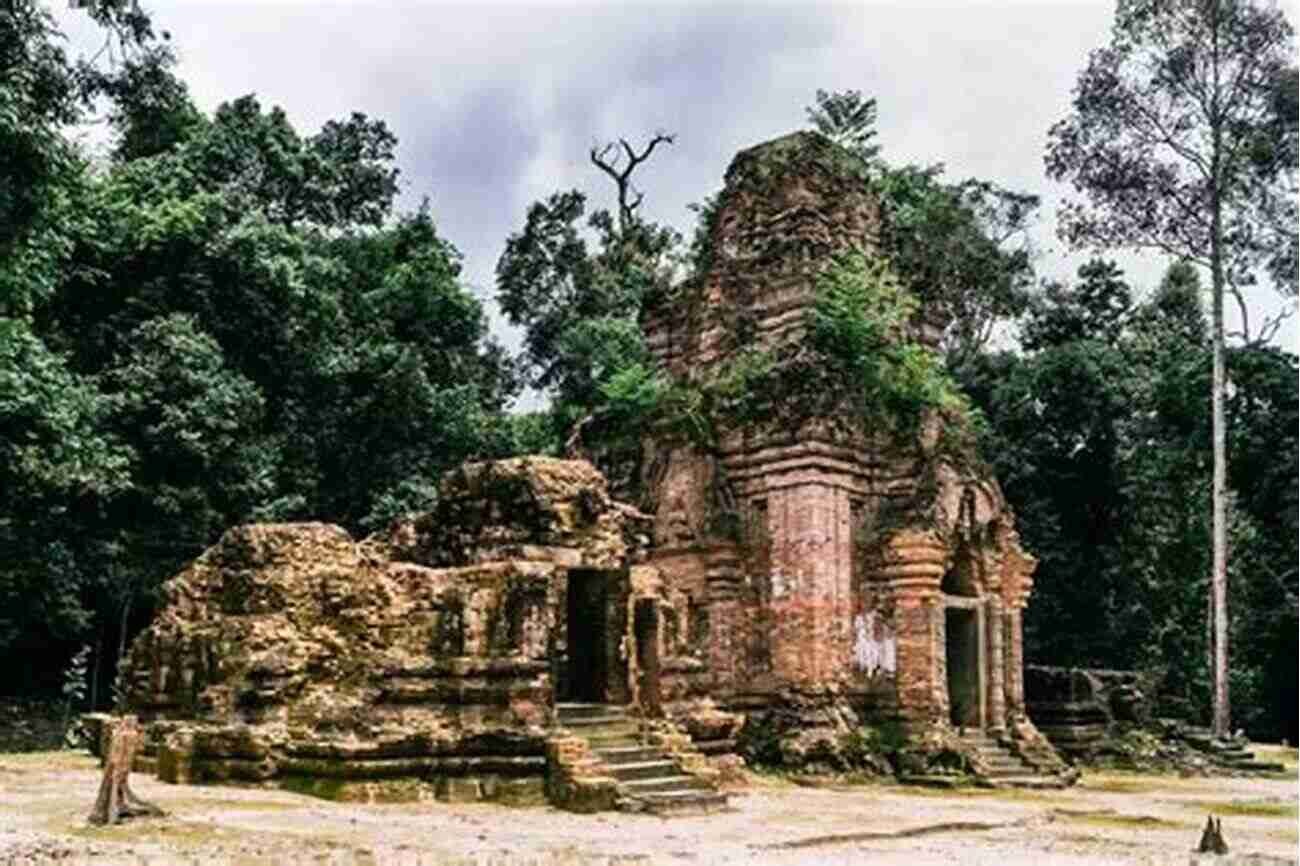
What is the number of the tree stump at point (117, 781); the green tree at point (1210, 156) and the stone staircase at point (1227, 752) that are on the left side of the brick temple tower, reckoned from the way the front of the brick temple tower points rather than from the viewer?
2

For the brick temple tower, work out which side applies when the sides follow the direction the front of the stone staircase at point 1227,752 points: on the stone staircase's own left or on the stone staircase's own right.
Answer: on the stone staircase's own right

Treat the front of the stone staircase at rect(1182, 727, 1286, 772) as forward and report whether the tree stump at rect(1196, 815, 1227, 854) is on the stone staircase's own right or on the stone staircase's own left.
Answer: on the stone staircase's own right

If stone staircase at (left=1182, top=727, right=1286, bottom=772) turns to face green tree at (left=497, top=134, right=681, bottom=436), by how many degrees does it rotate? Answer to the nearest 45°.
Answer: approximately 180°

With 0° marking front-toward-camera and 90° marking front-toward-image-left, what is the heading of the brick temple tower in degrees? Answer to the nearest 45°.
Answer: approximately 315°

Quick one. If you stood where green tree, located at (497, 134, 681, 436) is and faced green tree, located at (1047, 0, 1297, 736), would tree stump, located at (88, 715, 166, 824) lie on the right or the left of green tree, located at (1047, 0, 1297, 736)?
right

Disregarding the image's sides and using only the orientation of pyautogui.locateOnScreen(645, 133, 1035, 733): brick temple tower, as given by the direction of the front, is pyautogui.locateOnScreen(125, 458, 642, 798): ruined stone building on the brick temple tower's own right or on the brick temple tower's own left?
on the brick temple tower's own right

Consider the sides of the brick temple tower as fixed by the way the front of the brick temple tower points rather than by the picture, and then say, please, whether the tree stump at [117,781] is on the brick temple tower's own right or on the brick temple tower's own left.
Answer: on the brick temple tower's own right

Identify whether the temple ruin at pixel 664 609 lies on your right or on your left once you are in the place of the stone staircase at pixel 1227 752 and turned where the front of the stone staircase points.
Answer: on your right

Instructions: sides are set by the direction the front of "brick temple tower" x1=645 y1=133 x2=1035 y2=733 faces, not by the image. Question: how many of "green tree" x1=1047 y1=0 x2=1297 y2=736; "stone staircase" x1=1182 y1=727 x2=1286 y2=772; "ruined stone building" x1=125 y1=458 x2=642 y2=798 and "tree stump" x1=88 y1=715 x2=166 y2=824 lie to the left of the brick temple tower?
2

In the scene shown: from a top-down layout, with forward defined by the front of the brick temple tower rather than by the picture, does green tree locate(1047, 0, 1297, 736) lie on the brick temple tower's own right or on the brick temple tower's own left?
on the brick temple tower's own left
